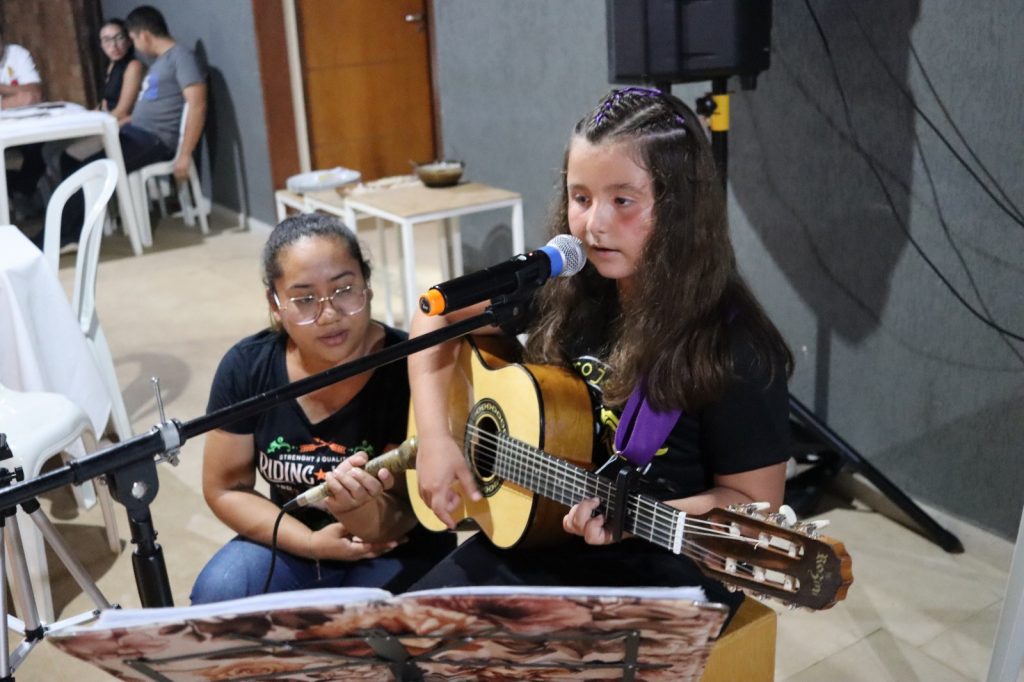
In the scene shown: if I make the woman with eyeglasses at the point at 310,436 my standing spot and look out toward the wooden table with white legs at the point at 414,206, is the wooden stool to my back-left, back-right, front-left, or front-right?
back-right

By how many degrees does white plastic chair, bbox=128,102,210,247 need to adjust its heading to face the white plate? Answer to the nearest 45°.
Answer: approximately 90° to its left

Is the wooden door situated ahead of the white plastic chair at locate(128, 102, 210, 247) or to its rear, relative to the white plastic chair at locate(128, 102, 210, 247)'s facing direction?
to the rear

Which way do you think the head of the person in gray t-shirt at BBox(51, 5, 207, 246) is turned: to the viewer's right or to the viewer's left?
to the viewer's left

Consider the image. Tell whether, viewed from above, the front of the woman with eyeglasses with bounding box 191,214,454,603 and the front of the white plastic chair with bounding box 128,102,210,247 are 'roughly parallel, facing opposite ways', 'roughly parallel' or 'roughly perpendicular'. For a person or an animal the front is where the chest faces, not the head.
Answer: roughly perpendicular

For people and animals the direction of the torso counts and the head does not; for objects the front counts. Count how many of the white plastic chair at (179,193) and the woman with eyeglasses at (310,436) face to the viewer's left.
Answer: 1

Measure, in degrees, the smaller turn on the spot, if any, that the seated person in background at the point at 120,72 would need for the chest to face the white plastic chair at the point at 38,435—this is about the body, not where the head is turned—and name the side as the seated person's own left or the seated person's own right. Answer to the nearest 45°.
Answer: approximately 45° to the seated person's own left

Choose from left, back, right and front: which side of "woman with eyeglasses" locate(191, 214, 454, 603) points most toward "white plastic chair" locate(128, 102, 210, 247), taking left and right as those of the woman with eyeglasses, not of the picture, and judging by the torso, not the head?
back

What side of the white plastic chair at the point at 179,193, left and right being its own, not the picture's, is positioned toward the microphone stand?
left

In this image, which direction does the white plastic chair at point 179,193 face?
to the viewer's left

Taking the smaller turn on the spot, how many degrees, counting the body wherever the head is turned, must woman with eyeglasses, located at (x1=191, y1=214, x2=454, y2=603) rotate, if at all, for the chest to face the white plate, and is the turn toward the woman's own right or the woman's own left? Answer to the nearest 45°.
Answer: approximately 180°

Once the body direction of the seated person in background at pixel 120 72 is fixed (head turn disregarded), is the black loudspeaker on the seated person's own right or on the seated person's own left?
on the seated person's own left
